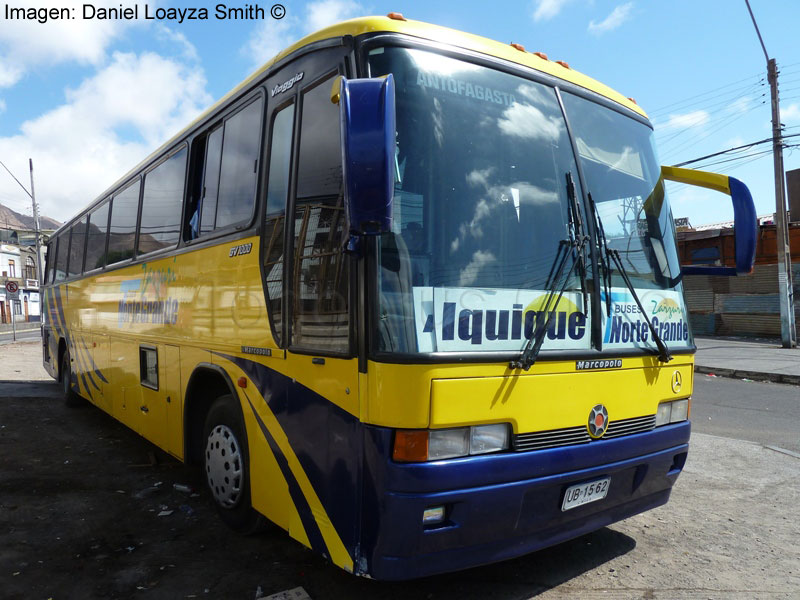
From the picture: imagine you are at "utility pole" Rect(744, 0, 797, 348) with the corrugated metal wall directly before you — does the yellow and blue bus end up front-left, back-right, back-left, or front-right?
back-left

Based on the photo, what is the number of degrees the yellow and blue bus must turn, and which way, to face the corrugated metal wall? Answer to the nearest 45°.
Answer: approximately 90° to its left

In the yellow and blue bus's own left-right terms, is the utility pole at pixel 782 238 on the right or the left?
on its left
